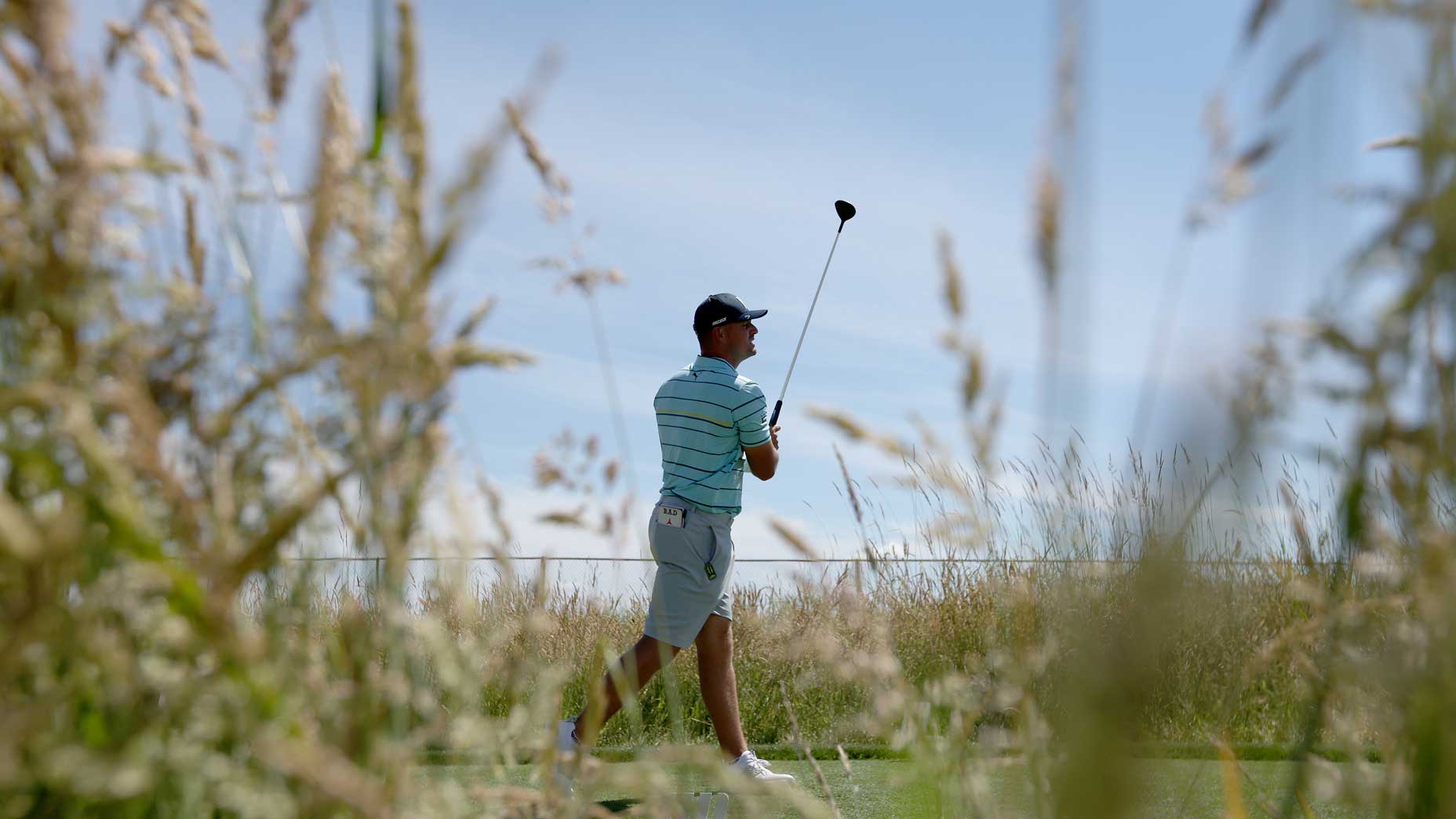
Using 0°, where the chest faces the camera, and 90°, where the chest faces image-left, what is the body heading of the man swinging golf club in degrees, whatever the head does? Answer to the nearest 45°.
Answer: approximately 225°

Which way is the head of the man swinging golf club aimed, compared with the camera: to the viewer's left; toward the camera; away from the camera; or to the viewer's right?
to the viewer's right
